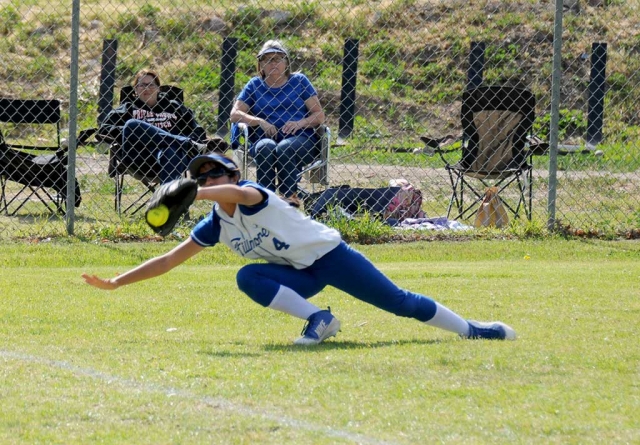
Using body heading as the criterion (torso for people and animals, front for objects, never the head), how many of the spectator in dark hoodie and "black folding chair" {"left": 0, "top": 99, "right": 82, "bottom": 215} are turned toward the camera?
2

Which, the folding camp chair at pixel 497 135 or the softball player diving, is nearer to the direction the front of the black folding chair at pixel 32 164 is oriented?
the softball player diving

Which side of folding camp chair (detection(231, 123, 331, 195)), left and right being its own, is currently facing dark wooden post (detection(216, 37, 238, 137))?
back

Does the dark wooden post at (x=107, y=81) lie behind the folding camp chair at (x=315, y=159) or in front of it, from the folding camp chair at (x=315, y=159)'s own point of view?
behind

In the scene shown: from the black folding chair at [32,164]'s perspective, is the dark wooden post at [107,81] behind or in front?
behind

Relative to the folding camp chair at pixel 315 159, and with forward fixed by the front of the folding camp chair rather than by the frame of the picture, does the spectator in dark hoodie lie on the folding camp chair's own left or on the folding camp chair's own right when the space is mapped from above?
on the folding camp chair's own right

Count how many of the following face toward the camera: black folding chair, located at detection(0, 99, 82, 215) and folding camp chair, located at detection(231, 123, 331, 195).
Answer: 2

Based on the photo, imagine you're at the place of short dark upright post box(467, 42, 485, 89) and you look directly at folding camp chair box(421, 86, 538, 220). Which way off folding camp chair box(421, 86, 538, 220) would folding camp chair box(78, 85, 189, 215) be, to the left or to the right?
right

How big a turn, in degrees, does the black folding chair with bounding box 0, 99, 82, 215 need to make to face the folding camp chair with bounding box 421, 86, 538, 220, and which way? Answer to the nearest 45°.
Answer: approximately 90° to its left

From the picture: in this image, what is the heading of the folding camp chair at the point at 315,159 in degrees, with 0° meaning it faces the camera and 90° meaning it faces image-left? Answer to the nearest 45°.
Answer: approximately 0°

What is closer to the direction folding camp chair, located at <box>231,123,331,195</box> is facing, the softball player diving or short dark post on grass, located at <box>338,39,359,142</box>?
the softball player diving
